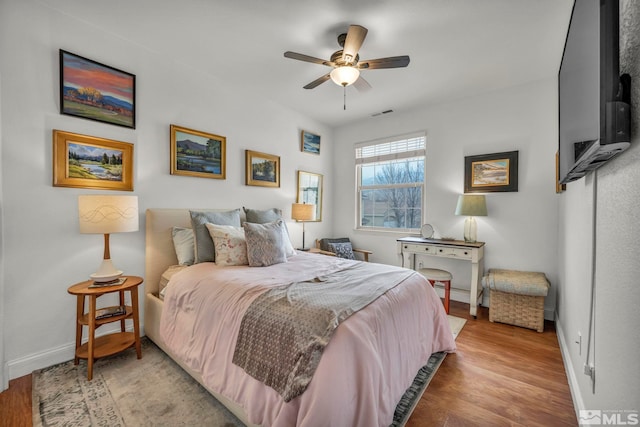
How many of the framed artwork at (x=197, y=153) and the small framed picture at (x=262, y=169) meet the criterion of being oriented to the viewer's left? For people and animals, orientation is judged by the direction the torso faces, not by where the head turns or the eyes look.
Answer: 0

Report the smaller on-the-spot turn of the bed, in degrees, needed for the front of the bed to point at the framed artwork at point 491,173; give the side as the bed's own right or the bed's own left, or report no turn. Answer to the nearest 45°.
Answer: approximately 90° to the bed's own left

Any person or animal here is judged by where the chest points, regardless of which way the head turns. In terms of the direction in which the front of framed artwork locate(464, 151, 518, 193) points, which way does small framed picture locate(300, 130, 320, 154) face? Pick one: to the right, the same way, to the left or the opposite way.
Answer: to the left

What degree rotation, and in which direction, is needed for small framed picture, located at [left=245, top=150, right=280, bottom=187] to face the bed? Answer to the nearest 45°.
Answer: approximately 45° to its right

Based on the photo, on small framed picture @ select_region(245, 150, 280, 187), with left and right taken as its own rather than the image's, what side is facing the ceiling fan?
front

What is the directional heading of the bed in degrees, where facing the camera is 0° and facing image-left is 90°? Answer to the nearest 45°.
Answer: approximately 315°

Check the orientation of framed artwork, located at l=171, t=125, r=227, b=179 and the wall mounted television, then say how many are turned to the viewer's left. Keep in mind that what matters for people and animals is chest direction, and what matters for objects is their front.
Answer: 1

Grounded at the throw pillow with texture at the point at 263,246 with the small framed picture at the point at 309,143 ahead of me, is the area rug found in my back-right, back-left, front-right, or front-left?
back-left

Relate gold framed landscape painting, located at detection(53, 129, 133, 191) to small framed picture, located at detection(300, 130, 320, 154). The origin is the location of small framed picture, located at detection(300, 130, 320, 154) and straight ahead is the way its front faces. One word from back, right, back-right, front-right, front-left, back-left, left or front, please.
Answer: right

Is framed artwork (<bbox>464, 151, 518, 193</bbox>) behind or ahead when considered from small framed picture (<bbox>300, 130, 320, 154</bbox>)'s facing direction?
ahead

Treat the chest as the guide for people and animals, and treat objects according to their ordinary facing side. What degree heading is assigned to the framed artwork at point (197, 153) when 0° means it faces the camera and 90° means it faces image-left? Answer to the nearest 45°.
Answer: approximately 315°

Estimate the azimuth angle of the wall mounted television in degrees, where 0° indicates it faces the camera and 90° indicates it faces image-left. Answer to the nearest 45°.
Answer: approximately 90°

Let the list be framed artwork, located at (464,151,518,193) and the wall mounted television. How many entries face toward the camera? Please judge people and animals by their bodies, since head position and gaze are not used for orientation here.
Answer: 1

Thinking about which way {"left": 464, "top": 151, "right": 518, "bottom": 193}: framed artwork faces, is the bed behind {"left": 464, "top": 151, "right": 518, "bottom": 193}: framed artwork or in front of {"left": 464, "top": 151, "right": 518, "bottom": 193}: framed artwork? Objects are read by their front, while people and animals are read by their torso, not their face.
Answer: in front
